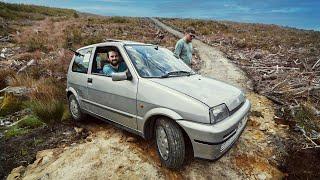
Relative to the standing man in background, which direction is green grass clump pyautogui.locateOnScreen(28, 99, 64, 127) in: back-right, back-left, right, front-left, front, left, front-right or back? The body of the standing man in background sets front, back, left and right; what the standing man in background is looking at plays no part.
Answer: right

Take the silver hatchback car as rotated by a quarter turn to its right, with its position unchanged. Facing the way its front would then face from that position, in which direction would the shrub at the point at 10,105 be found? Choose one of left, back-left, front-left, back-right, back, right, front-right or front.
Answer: right

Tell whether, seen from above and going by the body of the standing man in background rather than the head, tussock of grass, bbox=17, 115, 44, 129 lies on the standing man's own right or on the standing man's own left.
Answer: on the standing man's own right

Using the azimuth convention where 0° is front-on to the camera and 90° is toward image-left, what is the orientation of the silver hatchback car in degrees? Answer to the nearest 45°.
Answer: approximately 315°

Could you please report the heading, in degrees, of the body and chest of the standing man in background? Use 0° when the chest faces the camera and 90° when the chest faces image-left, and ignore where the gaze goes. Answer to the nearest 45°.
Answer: approximately 315°

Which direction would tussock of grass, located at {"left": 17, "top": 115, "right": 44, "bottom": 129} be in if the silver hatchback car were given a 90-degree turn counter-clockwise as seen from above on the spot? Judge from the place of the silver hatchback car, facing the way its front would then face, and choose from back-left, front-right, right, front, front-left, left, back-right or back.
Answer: left

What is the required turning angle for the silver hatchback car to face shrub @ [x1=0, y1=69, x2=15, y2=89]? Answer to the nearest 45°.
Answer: approximately 180°

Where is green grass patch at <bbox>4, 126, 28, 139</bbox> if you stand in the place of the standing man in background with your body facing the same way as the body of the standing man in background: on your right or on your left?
on your right

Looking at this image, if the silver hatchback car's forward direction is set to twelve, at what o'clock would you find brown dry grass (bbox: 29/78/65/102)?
The brown dry grass is roughly at 6 o'clock from the silver hatchback car.

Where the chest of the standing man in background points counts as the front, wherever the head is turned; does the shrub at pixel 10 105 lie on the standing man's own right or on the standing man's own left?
on the standing man's own right
